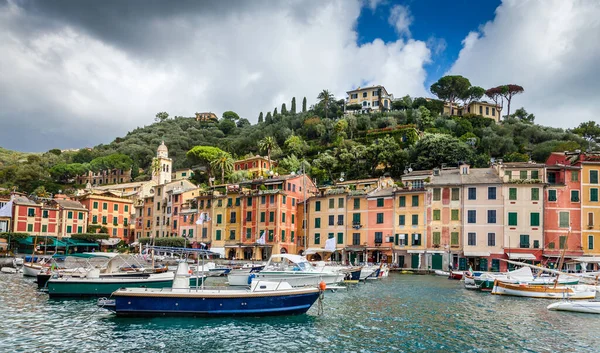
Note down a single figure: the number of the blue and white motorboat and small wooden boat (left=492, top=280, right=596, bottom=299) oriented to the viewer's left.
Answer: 1

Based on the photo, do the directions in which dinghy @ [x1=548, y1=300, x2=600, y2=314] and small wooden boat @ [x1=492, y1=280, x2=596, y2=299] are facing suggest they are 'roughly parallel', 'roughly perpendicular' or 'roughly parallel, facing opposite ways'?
roughly parallel

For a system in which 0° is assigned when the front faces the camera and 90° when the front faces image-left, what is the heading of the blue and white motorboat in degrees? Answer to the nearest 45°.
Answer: approximately 270°

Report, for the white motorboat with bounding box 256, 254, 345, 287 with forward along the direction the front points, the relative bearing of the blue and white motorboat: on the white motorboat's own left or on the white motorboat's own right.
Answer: on the white motorboat's own right

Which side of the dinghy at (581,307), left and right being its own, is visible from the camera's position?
left

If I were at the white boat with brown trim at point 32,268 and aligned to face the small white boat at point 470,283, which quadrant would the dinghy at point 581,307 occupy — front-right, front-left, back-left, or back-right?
front-right

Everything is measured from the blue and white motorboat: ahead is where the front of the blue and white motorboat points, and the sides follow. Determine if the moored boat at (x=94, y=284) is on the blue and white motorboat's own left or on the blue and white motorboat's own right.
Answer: on the blue and white motorboat's own left

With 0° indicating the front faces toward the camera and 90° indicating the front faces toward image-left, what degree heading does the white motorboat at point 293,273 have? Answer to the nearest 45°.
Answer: approximately 270°

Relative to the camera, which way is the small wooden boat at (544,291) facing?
to the viewer's left

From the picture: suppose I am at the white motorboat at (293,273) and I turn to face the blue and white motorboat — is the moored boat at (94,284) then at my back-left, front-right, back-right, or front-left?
front-right

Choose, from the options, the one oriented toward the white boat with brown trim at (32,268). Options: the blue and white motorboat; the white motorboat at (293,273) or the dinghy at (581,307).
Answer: the dinghy

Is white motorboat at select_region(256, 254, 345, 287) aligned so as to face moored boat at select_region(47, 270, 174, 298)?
no
